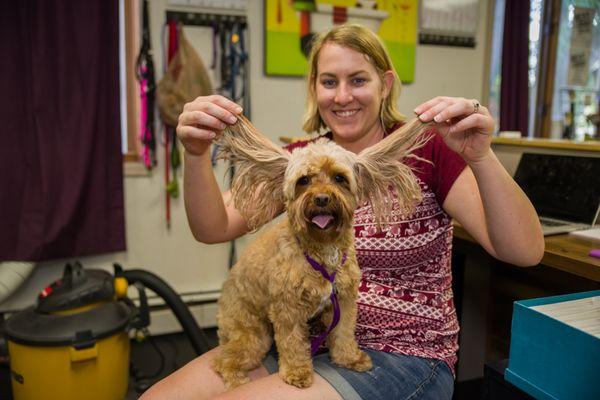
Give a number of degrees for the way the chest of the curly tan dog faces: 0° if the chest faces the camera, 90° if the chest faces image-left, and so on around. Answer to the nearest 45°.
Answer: approximately 315°

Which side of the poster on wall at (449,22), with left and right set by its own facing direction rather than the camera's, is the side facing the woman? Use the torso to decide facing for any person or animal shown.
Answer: front

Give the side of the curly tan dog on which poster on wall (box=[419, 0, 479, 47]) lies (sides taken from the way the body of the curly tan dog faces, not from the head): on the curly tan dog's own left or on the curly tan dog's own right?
on the curly tan dog's own left

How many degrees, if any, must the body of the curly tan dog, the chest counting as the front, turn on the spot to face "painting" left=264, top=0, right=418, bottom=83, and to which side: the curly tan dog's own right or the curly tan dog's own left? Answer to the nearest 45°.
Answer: approximately 135° to the curly tan dog's own left

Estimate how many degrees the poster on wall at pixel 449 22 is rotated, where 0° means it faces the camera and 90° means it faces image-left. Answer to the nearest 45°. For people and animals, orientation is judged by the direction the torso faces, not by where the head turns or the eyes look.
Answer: approximately 0°

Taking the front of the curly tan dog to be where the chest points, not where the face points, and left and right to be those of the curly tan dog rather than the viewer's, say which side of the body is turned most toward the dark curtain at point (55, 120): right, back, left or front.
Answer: back

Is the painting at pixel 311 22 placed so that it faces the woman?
yes

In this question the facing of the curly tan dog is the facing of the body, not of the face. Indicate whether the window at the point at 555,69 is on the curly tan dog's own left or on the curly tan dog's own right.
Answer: on the curly tan dog's own left

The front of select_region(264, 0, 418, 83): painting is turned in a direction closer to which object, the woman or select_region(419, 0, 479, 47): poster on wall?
the woman

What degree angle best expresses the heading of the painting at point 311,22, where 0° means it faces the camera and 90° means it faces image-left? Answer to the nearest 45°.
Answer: approximately 0°

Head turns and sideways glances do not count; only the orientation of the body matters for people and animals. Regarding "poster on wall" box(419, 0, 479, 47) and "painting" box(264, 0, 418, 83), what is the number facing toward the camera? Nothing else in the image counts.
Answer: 2
